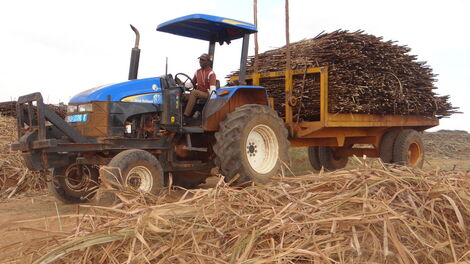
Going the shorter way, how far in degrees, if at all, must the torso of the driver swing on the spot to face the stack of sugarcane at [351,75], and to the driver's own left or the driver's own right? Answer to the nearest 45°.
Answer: approximately 135° to the driver's own left

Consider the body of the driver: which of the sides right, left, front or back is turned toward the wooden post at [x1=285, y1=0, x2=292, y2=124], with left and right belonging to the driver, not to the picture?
back

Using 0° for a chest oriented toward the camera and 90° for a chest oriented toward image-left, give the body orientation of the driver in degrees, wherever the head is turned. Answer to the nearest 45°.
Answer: approximately 45°

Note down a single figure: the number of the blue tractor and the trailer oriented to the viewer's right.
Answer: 0

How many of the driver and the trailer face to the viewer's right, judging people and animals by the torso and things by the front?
0

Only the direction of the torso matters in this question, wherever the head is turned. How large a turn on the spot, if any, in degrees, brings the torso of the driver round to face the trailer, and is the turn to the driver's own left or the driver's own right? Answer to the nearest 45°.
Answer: approximately 180°

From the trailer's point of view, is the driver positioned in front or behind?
in front

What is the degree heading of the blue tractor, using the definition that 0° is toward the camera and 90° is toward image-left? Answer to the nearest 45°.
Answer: approximately 45°

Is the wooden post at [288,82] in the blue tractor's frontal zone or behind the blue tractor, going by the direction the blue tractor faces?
behind

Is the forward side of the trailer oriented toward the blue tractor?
yes
